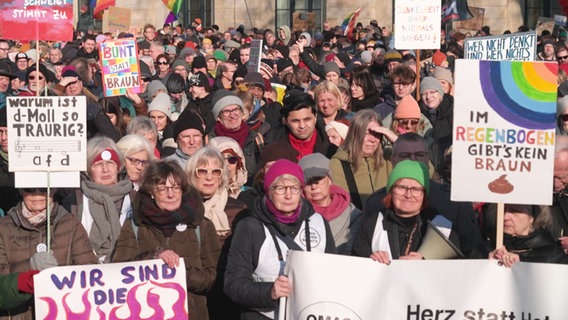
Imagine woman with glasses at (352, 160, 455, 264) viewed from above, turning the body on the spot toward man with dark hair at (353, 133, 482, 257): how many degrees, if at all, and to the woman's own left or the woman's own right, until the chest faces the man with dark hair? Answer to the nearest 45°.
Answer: approximately 135° to the woman's own left

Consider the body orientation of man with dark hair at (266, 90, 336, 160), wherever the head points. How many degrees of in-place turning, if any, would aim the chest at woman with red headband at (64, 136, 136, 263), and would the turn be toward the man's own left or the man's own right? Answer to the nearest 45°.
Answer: approximately 45° to the man's own right

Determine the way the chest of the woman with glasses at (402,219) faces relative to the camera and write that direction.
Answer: toward the camera

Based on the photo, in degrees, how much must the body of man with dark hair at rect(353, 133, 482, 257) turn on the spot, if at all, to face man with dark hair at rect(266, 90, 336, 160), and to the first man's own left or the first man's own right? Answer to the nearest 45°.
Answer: approximately 135° to the first man's own right

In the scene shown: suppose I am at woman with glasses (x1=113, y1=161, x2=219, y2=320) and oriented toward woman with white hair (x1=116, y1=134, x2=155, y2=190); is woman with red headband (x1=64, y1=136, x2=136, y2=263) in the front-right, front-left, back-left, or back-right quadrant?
front-left

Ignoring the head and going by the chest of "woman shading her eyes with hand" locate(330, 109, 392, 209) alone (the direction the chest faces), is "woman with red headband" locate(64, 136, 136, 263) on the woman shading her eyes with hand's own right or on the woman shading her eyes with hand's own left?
on the woman shading her eyes with hand's own right

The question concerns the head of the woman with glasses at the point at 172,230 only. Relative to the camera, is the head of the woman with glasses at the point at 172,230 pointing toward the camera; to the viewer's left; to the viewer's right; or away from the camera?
toward the camera

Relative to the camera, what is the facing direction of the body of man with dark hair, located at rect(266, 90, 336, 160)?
toward the camera

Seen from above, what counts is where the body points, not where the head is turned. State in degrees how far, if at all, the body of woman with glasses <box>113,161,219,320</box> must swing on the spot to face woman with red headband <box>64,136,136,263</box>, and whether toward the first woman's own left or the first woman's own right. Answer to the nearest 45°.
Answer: approximately 135° to the first woman's own right

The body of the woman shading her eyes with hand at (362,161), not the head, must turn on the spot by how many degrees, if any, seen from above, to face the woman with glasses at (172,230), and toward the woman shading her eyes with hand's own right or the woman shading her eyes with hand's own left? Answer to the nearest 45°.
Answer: approximately 90° to the woman shading her eyes with hand's own right

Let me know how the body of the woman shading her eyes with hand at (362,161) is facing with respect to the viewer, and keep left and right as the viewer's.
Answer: facing the viewer and to the right of the viewer

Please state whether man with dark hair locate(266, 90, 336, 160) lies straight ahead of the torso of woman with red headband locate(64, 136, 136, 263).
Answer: no

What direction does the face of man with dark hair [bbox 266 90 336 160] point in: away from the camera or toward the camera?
toward the camera

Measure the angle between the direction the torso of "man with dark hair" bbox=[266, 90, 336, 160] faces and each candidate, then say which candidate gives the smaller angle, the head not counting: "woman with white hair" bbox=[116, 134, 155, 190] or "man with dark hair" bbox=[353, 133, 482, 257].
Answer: the man with dark hair

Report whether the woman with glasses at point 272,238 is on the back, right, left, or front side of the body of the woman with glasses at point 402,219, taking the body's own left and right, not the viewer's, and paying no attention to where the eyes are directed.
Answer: right

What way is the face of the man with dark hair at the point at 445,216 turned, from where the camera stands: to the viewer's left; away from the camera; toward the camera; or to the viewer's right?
toward the camera
